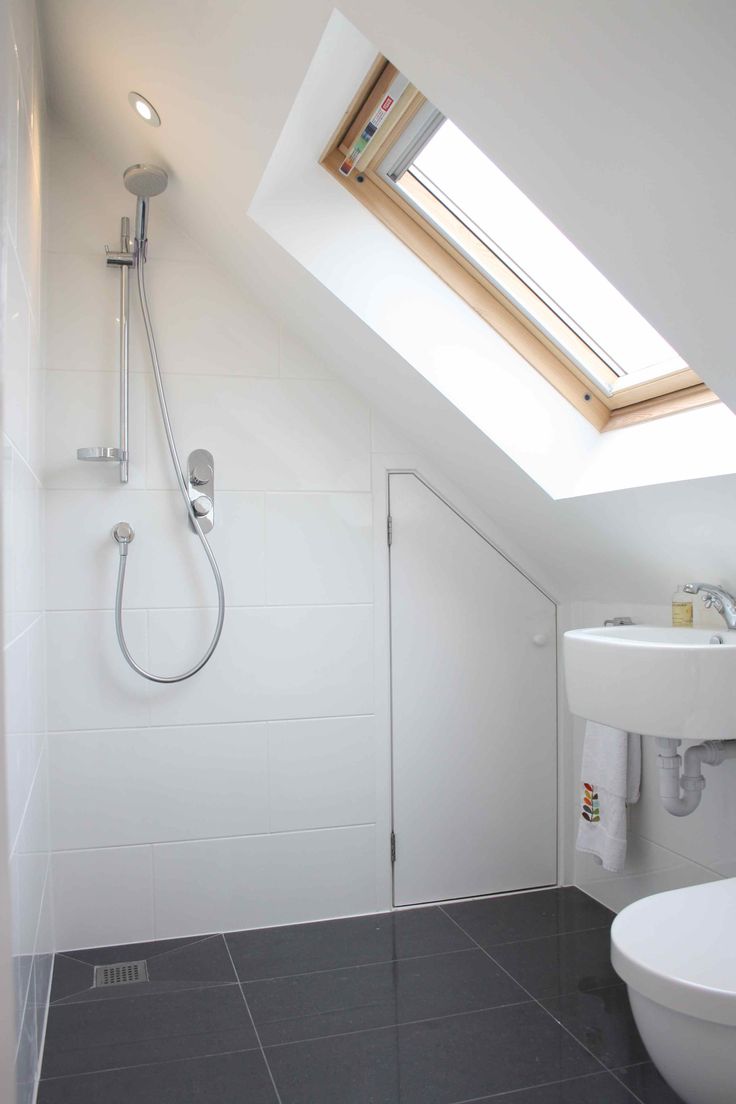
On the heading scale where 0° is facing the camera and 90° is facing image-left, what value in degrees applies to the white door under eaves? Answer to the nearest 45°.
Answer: approximately 0°

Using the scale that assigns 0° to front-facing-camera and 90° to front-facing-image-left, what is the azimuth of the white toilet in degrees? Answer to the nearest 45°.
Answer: approximately 90°

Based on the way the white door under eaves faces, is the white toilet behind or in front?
in front

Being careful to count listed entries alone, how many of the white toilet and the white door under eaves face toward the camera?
1

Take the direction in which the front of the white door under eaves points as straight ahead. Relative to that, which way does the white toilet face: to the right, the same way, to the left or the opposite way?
to the right

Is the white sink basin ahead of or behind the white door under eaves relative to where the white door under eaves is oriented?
ahead

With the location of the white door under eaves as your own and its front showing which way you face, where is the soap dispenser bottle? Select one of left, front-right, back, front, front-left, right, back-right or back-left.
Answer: front-left

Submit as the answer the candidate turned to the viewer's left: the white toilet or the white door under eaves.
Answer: the white toilet
